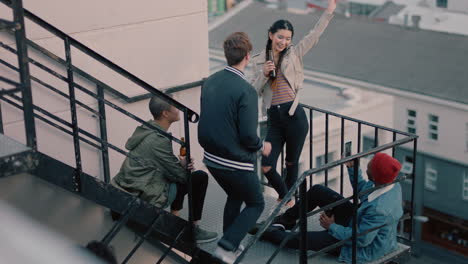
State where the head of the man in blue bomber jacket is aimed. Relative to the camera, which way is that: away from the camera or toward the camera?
away from the camera

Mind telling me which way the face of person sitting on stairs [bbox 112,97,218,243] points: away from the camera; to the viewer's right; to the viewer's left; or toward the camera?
to the viewer's right

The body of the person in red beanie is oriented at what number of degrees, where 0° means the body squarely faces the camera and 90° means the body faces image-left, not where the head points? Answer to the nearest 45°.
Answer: approximately 135°

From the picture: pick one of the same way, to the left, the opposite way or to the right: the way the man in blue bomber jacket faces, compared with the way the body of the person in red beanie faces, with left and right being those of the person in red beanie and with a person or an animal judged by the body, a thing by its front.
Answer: to the right

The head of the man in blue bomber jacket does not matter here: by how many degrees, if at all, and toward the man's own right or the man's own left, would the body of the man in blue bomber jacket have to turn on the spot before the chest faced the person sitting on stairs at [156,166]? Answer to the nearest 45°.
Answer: approximately 90° to the man's own left

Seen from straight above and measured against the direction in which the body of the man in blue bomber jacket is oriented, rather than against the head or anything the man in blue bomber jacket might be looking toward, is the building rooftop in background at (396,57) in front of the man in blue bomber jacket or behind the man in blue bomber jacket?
in front

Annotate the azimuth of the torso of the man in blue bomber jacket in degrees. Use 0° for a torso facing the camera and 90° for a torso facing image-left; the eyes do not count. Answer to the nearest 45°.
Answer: approximately 225°

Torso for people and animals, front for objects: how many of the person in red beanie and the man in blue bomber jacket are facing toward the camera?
0

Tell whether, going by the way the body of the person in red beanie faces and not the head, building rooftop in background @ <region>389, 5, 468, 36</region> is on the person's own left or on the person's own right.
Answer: on the person's own right

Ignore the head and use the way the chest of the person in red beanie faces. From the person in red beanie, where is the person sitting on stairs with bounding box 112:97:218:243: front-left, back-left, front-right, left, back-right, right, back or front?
front-left

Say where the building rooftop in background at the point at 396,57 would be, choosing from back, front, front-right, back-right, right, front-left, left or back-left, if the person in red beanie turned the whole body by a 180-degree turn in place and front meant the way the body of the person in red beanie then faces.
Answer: back-left

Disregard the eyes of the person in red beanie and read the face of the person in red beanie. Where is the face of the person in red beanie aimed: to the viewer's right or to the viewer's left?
to the viewer's left

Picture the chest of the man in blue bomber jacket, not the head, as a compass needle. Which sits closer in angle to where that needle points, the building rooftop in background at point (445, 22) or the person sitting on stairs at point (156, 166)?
the building rooftop in background
